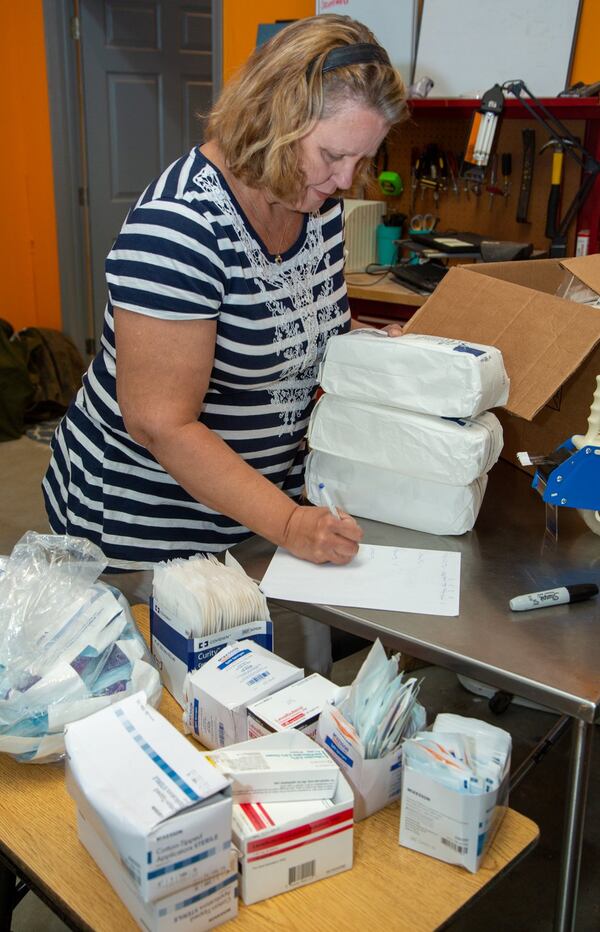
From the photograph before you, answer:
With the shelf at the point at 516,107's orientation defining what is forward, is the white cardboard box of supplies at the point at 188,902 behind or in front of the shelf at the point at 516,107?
in front

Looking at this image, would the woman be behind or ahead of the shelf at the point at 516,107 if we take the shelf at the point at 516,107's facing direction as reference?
ahead

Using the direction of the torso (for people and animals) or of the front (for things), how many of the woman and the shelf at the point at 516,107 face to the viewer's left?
0

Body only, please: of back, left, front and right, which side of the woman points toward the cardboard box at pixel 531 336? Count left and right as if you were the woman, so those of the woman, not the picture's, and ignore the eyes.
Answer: left

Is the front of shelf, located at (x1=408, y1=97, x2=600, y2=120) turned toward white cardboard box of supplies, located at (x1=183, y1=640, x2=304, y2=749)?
yes

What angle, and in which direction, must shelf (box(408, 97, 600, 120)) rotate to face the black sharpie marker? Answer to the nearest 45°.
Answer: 0° — it already faces it

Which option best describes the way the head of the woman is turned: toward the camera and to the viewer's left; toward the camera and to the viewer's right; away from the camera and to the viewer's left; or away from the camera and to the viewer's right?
toward the camera and to the viewer's right

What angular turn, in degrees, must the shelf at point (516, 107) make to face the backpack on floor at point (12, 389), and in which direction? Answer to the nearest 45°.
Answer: approximately 90° to its right

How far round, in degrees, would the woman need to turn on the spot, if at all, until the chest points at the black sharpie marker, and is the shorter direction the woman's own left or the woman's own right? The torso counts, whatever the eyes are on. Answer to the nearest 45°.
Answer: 0° — they already face it

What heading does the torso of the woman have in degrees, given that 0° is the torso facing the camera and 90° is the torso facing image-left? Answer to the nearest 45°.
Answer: approximately 315°
